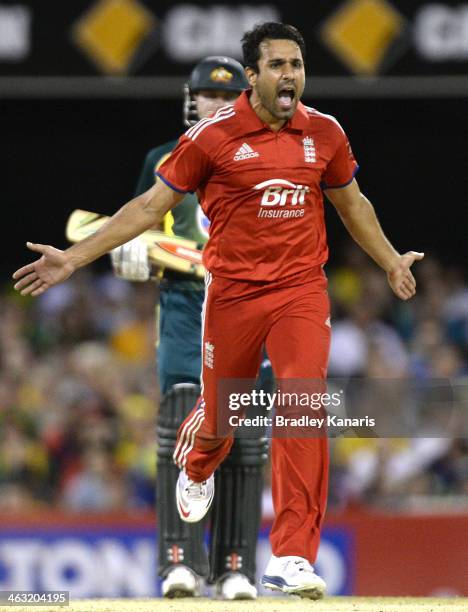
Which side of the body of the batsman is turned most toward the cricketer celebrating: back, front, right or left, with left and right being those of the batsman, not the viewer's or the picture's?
front

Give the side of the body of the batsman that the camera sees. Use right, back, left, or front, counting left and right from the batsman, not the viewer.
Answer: front
